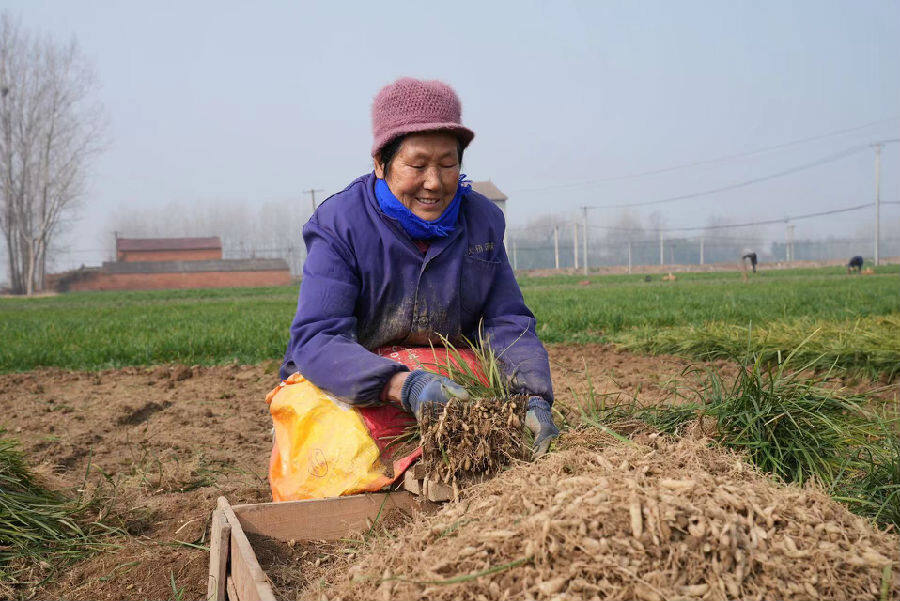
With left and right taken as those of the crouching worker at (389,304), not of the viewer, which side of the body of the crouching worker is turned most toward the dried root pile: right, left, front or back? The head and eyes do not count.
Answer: front

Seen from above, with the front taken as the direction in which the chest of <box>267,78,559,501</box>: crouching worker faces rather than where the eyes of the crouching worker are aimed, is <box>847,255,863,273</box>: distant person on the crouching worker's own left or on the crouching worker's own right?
on the crouching worker's own left

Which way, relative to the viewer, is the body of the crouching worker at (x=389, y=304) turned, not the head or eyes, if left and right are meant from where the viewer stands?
facing the viewer and to the right of the viewer
